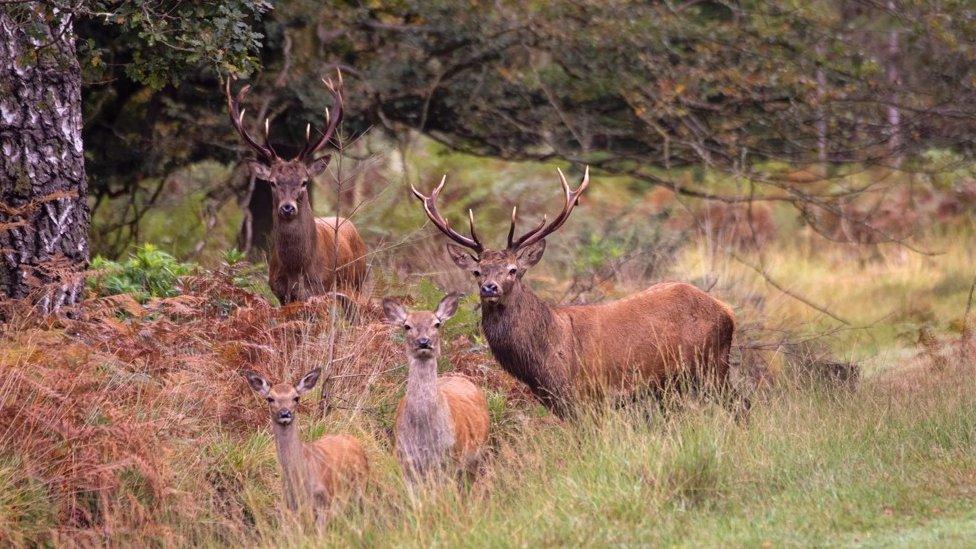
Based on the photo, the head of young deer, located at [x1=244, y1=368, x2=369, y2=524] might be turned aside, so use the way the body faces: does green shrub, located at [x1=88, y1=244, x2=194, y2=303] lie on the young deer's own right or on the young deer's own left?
on the young deer's own right

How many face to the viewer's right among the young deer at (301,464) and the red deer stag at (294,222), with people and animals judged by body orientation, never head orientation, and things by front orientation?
0

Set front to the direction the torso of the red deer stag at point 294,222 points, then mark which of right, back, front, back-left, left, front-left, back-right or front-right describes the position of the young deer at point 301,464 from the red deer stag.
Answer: front-left

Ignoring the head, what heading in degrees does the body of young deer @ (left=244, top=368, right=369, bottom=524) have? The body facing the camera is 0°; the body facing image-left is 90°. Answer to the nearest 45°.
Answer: approximately 45°

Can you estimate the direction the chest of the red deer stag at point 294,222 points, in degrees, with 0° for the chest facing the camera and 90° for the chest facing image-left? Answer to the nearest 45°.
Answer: approximately 45°

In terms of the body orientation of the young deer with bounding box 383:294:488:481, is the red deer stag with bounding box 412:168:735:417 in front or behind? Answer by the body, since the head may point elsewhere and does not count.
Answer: behind

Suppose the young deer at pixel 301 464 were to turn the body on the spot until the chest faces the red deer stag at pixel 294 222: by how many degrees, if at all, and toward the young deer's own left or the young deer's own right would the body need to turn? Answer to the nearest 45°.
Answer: approximately 135° to the young deer's own right

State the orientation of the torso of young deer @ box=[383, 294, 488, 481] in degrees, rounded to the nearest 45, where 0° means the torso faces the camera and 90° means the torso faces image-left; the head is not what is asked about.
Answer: approximately 45°

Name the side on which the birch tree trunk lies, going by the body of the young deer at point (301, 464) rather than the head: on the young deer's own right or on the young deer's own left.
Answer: on the young deer's own right

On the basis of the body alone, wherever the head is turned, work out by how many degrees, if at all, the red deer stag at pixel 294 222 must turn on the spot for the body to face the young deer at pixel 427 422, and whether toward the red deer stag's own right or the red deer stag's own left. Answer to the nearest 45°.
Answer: approximately 45° to the red deer stag's own left

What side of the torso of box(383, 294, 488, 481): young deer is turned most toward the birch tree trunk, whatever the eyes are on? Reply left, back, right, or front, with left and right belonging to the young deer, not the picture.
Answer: right

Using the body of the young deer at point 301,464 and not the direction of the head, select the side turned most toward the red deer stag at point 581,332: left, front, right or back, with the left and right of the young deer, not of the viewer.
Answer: back
